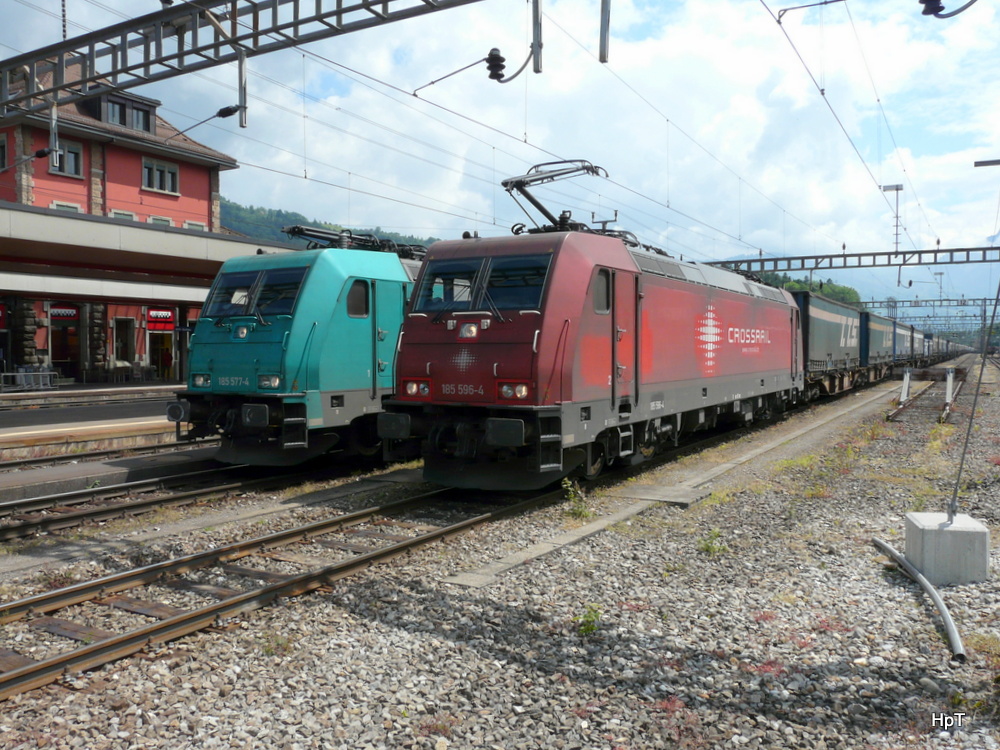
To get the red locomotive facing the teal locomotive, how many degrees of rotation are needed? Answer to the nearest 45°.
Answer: approximately 45° to its right

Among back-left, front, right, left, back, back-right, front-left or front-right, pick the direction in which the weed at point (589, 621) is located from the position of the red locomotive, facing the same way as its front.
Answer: front-left

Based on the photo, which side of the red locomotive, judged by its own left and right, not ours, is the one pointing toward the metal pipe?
front

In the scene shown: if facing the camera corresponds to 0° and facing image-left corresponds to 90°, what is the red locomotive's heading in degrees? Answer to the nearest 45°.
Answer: approximately 45°

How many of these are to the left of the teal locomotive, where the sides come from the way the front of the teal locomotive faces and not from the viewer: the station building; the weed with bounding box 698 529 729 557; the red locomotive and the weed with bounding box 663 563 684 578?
3

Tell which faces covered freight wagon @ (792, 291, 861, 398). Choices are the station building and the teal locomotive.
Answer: the station building

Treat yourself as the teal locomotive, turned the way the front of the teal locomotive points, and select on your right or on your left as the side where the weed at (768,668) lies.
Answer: on your left

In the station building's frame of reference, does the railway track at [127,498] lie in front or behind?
in front

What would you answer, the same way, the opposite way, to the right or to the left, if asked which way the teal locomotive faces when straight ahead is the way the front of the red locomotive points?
the same way

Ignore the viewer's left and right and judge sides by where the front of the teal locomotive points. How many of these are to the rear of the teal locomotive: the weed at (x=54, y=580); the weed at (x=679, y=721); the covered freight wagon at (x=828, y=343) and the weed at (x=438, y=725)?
1

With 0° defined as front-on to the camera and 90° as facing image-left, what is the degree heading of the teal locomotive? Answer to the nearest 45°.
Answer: approximately 45°

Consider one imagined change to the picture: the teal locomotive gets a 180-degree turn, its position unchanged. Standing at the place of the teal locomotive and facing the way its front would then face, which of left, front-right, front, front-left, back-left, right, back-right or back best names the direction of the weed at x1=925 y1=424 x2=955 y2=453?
front-right

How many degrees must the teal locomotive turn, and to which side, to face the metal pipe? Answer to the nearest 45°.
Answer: approximately 90° to its left

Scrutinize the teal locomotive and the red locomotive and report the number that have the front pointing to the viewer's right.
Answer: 0

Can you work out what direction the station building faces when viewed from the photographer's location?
facing the viewer and to the right of the viewer

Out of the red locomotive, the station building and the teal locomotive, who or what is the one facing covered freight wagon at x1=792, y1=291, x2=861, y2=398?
the station building

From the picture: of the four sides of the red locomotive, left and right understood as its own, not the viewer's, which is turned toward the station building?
right

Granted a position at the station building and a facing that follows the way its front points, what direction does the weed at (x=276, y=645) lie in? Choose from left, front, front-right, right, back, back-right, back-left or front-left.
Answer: front-right

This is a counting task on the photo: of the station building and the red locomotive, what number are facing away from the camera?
0

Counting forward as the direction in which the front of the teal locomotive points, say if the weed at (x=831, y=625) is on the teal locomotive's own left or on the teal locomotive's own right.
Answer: on the teal locomotive's own left

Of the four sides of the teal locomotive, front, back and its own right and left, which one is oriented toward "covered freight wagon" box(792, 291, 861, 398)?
back

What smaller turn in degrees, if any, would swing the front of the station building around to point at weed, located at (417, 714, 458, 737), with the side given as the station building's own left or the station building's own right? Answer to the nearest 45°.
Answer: approximately 45° to the station building's own right
